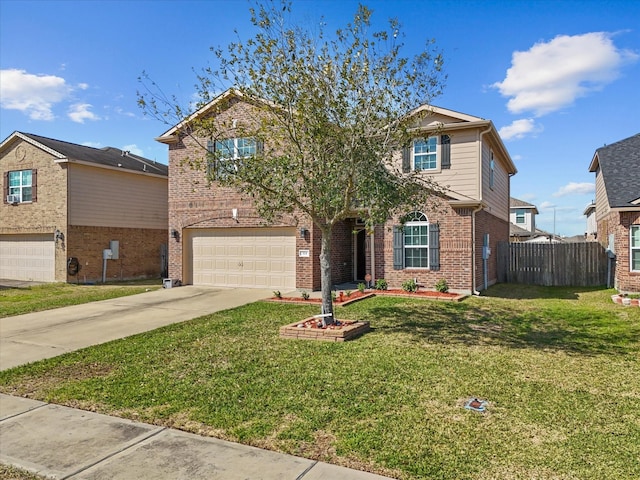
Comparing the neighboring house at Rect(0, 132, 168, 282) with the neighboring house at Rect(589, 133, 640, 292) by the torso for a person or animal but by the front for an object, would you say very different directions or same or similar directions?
same or similar directions

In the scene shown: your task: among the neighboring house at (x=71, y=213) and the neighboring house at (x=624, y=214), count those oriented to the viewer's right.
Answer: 0

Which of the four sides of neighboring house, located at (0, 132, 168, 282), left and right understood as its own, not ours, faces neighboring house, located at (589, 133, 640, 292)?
left

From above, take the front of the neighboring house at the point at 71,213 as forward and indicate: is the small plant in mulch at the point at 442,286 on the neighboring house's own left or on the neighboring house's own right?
on the neighboring house's own left

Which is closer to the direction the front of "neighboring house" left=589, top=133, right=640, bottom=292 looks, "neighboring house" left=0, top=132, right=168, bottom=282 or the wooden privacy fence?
the neighboring house

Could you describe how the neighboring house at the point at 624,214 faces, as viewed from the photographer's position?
facing the viewer

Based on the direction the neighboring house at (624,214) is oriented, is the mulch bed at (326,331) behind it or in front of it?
in front

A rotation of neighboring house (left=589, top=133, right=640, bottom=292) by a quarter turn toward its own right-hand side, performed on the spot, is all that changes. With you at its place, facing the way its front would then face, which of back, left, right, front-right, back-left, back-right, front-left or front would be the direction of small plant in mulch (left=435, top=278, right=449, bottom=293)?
front-left

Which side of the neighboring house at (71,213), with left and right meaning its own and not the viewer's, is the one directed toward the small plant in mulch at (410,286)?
left

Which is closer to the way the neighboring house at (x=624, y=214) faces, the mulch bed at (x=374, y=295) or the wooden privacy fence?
the mulch bed

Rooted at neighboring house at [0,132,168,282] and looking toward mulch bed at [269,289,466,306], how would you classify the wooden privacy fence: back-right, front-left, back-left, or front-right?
front-left
